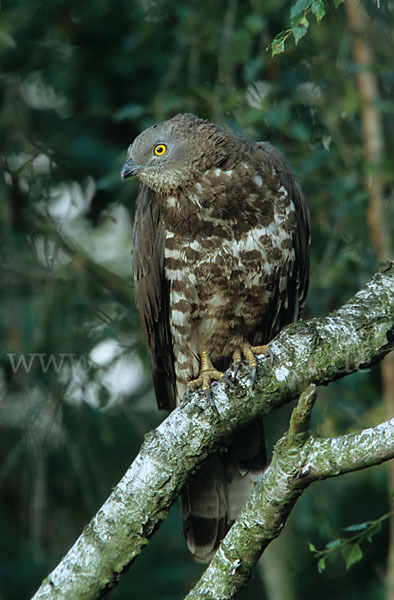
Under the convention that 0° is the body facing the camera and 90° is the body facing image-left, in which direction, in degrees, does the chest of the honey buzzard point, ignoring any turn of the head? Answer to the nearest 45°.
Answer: approximately 0°
